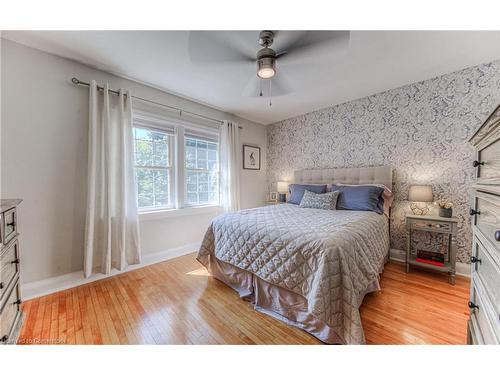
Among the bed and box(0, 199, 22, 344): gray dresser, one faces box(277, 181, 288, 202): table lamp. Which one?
the gray dresser

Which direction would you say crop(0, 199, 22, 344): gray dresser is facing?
to the viewer's right

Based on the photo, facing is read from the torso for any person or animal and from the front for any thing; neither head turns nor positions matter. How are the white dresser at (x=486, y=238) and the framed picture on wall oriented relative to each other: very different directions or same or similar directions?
very different directions

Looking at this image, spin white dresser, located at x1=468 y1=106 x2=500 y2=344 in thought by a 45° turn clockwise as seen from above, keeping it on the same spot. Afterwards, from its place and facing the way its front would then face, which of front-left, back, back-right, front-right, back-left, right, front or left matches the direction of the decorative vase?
front-right

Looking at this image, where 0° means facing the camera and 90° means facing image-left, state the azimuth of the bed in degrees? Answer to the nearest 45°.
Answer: approximately 45°

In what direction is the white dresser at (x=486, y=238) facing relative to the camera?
to the viewer's left

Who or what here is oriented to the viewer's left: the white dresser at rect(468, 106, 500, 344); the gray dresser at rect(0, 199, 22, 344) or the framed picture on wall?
the white dresser at rect(468, 106, 500, 344)

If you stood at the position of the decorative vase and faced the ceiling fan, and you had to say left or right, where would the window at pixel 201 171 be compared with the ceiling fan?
right

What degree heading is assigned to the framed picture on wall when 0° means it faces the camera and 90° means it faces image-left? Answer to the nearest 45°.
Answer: approximately 315°
